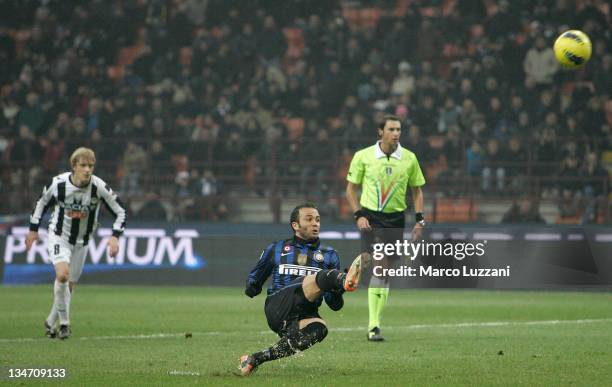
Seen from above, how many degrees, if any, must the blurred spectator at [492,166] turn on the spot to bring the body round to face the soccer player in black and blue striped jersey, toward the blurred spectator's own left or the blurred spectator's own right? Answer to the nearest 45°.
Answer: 0° — they already face them

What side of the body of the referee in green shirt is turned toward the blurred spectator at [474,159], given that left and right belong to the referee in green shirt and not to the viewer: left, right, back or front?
back

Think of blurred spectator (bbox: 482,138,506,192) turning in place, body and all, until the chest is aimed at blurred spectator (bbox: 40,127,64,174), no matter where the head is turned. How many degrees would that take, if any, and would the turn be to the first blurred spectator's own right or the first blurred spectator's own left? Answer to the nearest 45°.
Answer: approximately 90° to the first blurred spectator's own right

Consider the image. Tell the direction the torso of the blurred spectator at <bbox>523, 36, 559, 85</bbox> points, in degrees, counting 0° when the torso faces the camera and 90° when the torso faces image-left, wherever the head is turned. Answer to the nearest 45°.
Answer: approximately 0°

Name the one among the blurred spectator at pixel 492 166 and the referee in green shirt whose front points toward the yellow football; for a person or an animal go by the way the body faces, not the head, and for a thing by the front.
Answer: the blurred spectator
